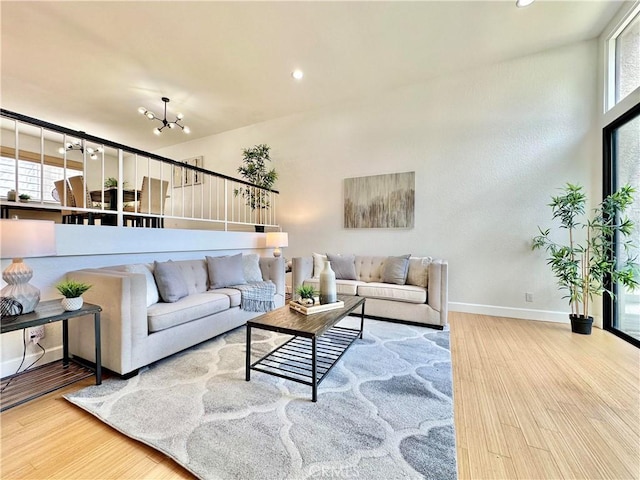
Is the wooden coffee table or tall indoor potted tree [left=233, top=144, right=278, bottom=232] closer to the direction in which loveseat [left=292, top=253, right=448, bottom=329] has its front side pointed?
the wooden coffee table

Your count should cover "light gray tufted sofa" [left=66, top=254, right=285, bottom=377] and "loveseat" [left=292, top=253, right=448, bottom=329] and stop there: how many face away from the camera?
0

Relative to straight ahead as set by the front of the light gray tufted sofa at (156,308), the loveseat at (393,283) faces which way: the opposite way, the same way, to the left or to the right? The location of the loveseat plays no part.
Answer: to the right

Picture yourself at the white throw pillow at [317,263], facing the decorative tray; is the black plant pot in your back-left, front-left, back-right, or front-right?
front-left

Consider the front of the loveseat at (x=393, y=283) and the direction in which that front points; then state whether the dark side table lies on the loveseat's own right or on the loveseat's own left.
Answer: on the loveseat's own right

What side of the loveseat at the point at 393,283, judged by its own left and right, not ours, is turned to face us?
front

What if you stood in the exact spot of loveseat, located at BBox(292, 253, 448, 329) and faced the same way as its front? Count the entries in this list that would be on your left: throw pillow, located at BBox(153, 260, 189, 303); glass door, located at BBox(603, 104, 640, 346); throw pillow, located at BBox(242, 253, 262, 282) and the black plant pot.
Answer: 2

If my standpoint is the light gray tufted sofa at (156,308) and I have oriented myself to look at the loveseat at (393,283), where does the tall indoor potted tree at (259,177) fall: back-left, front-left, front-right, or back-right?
front-left

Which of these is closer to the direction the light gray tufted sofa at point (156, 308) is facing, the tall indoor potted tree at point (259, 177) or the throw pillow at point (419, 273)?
the throw pillow

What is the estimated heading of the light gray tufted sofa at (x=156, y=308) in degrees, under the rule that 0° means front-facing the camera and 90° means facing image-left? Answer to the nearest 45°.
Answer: approximately 315°

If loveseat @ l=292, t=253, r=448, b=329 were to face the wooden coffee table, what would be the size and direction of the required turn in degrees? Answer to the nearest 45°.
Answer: approximately 45° to its right

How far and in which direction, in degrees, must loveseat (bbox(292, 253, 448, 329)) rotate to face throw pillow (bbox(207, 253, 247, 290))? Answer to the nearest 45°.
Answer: approximately 90° to its right

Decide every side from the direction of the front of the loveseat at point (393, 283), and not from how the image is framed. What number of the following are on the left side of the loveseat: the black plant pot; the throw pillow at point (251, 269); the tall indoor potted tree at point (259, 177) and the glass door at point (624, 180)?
2

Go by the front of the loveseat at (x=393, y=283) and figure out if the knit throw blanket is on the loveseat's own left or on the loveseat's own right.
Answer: on the loveseat's own right

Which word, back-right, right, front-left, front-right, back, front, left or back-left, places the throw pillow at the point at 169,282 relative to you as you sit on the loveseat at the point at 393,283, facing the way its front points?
front-right

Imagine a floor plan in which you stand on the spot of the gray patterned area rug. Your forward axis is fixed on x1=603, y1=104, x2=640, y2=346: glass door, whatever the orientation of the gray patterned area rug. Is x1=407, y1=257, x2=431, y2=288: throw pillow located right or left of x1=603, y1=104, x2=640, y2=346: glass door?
left

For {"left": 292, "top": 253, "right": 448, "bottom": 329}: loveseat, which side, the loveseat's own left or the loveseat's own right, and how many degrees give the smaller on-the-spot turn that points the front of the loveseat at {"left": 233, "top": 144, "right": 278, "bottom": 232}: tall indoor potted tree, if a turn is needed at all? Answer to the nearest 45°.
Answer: approximately 135° to the loveseat's own right
